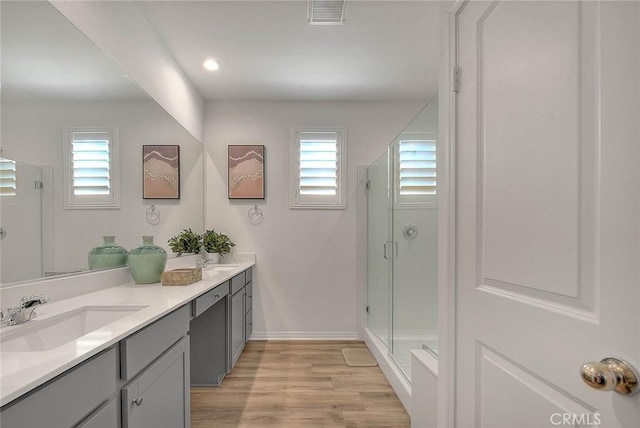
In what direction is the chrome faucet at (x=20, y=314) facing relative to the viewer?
to the viewer's right

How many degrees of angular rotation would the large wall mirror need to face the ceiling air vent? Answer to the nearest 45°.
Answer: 0° — it already faces it

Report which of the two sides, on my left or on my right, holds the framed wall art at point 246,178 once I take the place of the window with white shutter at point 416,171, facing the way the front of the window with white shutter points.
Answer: on my right

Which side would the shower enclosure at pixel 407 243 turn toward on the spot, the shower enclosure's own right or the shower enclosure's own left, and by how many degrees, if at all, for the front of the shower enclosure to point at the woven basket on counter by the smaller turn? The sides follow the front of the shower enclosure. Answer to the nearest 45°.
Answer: approximately 45° to the shower enclosure's own left

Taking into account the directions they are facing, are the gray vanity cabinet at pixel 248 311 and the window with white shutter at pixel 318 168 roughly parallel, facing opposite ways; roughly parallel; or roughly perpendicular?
roughly perpendicular

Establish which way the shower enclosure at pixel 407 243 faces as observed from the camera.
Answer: facing to the left of the viewer

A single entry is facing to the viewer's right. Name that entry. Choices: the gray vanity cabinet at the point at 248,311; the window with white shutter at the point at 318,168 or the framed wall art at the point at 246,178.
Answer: the gray vanity cabinet

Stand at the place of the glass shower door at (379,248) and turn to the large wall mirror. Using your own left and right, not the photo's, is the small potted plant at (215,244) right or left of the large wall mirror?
right

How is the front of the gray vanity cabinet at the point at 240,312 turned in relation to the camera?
facing to the right of the viewer
